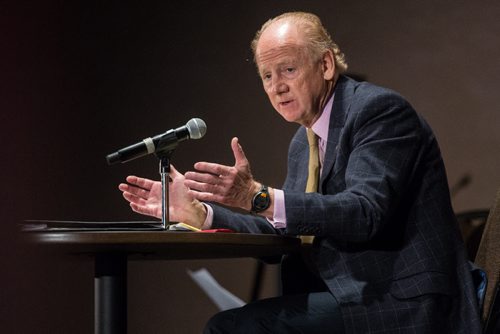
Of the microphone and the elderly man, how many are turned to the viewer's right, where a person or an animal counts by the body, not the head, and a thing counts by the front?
1

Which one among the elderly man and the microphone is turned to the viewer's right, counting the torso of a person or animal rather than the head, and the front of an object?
the microphone

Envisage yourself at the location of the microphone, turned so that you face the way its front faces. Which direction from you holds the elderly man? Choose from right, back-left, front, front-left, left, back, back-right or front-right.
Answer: front

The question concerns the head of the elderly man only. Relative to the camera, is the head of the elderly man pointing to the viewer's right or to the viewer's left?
to the viewer's left

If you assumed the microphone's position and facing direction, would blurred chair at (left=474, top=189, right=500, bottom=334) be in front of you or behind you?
in front

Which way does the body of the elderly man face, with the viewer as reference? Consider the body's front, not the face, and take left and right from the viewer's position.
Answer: facing the viewer and to the left of the viewer

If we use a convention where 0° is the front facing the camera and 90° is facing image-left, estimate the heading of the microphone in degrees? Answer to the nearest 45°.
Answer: approximately 270°
